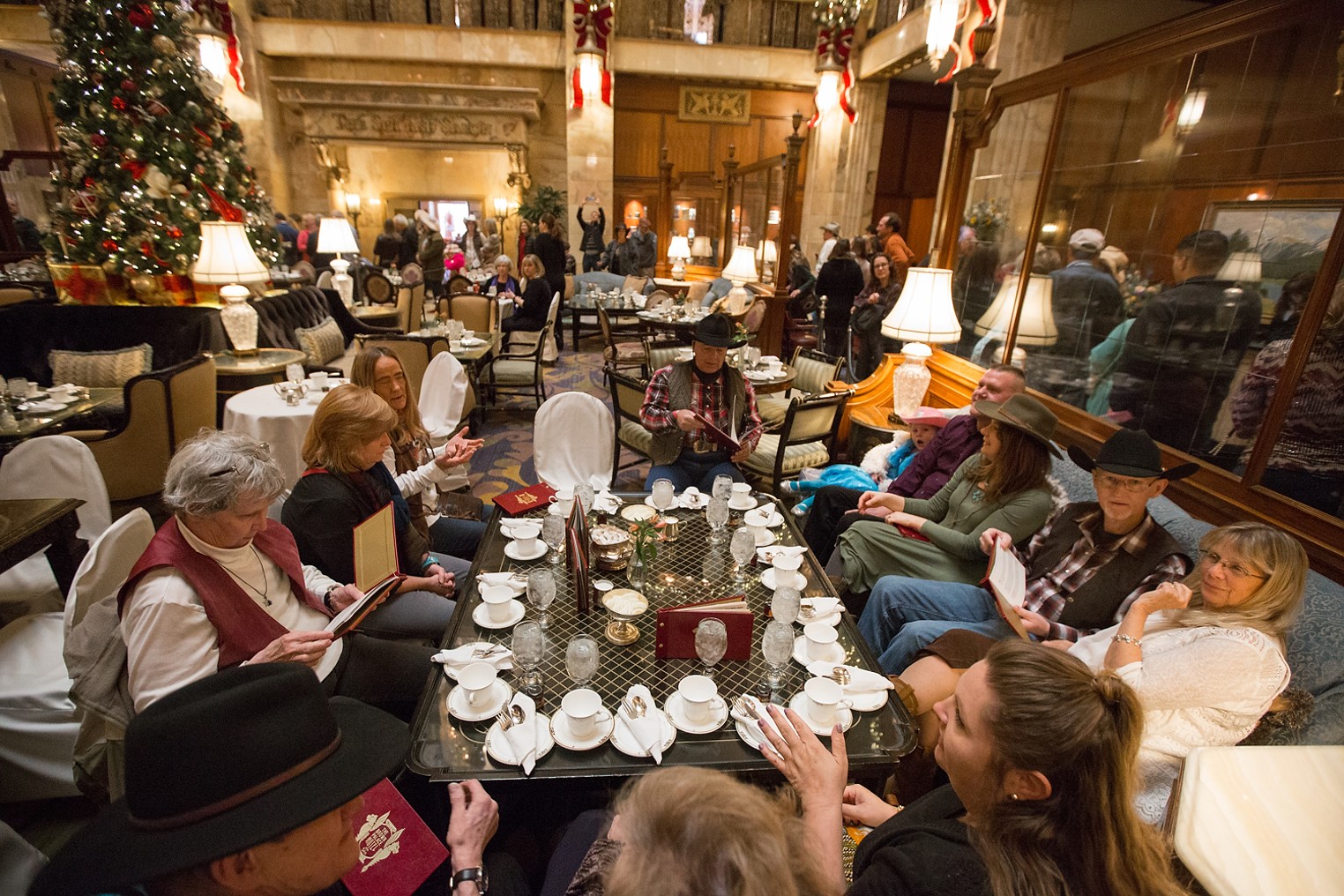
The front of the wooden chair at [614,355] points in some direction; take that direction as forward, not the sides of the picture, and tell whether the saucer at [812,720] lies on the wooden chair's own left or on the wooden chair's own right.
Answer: on the wooden chair's own right

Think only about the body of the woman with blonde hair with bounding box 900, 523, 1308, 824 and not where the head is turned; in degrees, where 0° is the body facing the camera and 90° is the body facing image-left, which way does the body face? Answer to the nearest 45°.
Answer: approximately 90°

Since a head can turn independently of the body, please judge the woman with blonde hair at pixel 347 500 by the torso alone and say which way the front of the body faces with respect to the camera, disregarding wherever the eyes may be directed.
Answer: to the viewer's right

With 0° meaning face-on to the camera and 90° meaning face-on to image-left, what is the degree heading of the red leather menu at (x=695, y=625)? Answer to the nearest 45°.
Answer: approximately 0°

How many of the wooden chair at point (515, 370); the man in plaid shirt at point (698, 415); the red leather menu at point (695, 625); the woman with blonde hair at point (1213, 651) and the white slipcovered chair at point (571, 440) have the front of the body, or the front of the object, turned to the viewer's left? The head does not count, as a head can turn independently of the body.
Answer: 2

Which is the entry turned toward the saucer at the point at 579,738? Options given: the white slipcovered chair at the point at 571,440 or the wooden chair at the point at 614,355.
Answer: the white slipcovered chair

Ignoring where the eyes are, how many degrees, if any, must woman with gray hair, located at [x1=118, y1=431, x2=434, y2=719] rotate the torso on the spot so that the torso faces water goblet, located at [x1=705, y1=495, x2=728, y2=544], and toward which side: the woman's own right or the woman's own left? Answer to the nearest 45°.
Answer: approximately 45° to the woman's own left

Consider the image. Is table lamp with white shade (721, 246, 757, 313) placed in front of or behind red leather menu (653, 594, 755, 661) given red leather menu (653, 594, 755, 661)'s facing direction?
behind

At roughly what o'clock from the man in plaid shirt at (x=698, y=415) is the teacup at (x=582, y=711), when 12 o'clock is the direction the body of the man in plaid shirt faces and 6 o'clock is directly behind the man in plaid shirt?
The teacup is roughly at 12 o'clock from the man in plaid shirt.

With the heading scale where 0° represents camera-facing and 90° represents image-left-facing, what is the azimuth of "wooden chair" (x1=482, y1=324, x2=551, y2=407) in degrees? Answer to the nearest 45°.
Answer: approximately 90°

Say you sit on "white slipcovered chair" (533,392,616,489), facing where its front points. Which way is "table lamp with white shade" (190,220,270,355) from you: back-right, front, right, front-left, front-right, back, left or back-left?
back-right
